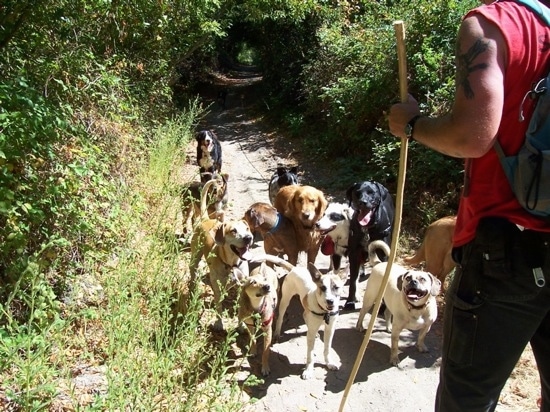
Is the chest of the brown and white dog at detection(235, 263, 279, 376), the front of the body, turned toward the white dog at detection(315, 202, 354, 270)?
no

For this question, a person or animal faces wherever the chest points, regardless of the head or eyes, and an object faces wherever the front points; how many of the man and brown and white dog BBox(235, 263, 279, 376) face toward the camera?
1

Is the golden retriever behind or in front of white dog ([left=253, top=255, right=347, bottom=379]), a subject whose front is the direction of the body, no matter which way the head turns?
behind

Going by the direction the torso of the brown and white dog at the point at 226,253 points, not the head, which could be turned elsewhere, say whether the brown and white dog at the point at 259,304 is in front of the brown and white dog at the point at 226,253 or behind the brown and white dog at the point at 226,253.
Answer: in front

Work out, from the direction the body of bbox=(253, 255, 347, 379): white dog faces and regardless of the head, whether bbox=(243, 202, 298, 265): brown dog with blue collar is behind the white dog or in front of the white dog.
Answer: behind

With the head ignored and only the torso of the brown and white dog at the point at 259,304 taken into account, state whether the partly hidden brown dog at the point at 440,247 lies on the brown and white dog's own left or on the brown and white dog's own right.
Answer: on the brown and white dog's own left

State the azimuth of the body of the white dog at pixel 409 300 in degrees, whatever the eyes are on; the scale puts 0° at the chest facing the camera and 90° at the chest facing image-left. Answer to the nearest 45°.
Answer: approximately 315°

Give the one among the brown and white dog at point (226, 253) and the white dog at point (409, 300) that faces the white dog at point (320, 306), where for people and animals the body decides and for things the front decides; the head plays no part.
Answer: the brown and white dog

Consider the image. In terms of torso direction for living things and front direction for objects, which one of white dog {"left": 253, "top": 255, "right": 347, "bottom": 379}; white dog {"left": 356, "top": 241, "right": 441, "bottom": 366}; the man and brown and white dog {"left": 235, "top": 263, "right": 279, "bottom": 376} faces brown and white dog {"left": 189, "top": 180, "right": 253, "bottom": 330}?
the man

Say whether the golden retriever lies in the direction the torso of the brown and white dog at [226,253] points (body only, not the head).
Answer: no

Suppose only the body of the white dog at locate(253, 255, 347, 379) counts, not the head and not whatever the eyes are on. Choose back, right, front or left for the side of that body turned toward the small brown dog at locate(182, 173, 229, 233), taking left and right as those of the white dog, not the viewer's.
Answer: back

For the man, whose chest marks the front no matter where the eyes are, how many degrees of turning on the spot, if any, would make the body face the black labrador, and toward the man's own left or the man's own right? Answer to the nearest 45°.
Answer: approximately 45° to the man's own right

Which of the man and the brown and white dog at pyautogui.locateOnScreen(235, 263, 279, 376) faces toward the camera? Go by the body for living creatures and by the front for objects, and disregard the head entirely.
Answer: the brown and white dog

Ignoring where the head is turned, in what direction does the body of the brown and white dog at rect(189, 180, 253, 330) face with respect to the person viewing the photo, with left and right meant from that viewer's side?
facing the viewer and to the right of the viewer
